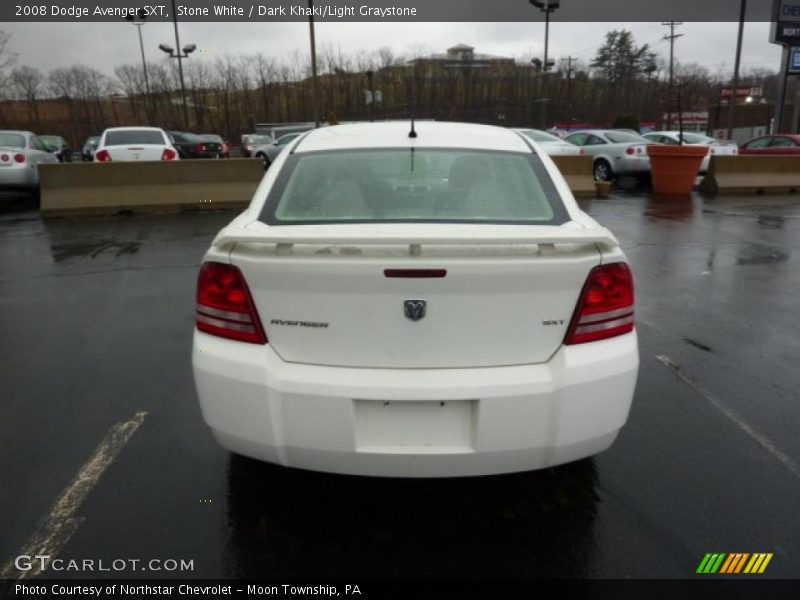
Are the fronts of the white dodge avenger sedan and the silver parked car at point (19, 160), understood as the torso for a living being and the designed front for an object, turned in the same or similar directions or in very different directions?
same or similar directions

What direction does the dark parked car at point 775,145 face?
to the viewer's left

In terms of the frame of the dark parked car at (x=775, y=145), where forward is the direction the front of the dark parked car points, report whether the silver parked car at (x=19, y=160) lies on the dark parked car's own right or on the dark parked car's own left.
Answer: on the dark parked car's own left

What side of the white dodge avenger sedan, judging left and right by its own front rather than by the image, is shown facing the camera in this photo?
back

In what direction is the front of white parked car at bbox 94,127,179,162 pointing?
away from the camera

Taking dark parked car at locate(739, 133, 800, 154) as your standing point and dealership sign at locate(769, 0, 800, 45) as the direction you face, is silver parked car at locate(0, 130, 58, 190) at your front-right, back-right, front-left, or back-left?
back-left

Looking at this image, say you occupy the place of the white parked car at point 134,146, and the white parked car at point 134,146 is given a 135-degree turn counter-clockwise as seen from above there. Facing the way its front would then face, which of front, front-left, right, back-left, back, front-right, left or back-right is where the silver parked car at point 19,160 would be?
front-right

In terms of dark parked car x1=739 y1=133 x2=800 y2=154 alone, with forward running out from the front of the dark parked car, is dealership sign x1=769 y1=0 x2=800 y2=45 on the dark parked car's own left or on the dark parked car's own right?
on the dark parked car's own right

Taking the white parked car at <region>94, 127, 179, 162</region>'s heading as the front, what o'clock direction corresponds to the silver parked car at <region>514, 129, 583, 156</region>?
The silver parked car is roughly at 3 o'clock from the white parked car.

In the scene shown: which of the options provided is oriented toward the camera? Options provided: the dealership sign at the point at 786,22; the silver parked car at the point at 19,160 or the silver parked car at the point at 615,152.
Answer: the dealership sign

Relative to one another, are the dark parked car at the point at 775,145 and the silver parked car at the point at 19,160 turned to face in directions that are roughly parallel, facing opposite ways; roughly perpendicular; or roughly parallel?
roughly perpendicular

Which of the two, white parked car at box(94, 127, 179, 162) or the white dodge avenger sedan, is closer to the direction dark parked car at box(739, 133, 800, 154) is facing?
the white parked car

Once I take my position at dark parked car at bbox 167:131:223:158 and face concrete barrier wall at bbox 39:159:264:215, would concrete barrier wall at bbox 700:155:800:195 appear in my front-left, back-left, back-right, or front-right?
front-left

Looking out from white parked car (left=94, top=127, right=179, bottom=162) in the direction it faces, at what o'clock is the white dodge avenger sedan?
The white dodge avenger sedan is roughly at 6 o'clock from the white parked car.

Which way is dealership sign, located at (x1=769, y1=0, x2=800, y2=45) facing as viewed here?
toward the camera

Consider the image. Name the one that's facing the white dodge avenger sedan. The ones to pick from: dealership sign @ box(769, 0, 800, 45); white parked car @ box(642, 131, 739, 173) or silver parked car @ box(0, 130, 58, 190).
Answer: the dealership sign

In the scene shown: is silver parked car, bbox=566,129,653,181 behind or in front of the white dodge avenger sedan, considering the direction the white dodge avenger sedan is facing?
in front
